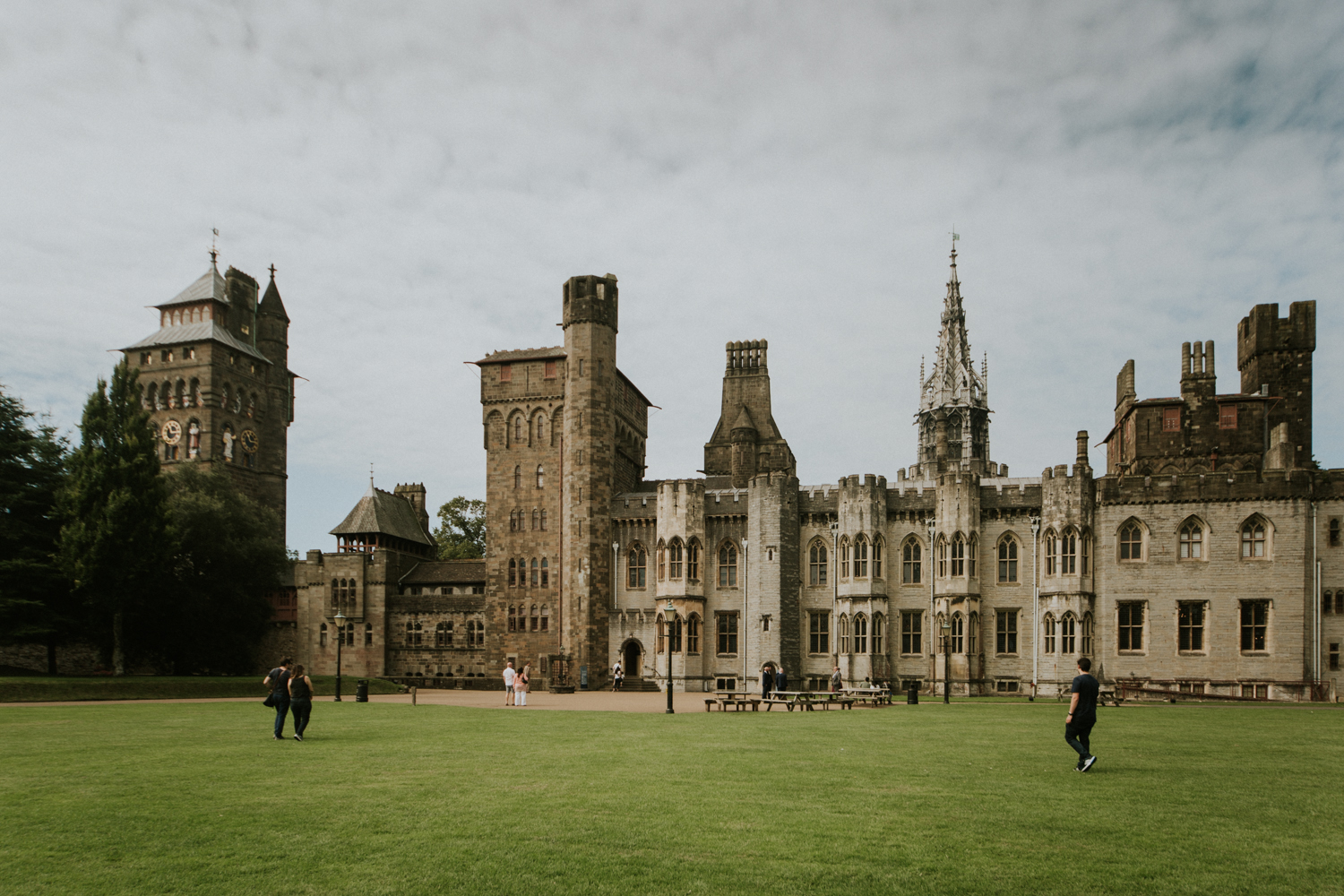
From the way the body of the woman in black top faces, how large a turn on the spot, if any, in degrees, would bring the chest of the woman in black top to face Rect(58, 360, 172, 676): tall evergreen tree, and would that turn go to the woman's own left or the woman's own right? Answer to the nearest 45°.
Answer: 0° — they already face it

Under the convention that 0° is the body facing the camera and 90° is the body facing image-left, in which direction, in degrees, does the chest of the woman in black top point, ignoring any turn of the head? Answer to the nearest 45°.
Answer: approximately 180°

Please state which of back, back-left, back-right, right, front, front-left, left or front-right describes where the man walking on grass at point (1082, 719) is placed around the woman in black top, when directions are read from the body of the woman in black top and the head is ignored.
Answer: back-right

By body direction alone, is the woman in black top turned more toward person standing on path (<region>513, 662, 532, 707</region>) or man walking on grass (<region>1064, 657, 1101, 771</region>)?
the person standing on path

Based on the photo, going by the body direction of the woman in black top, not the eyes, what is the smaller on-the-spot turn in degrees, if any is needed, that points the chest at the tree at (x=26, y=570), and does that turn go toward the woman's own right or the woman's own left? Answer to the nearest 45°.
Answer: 0° — they already face it

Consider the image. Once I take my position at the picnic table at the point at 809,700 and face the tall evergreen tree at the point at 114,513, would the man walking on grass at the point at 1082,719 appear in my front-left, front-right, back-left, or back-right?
back-left
